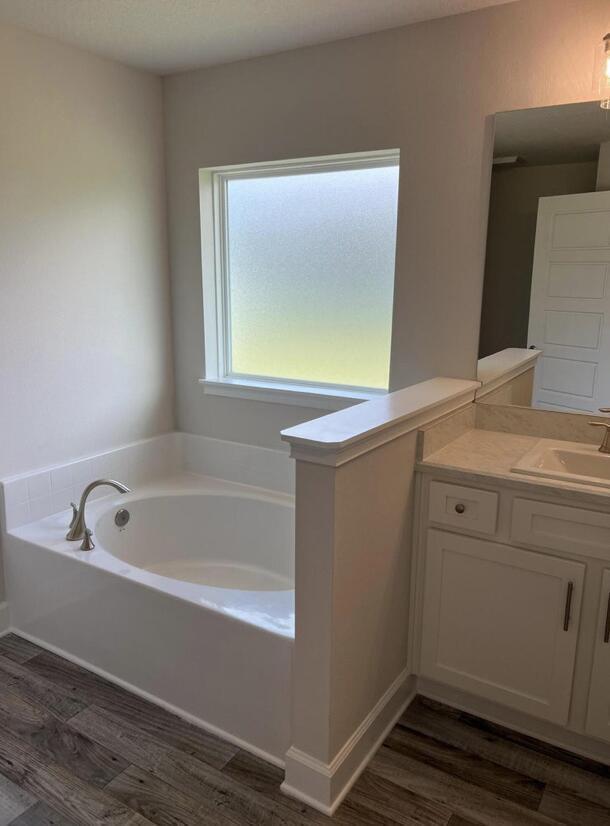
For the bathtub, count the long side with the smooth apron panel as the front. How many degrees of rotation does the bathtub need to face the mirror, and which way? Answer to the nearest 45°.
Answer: approximately 135° to its left

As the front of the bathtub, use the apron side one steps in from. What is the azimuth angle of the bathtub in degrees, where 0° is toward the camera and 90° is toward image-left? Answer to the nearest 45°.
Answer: approximately 45°
